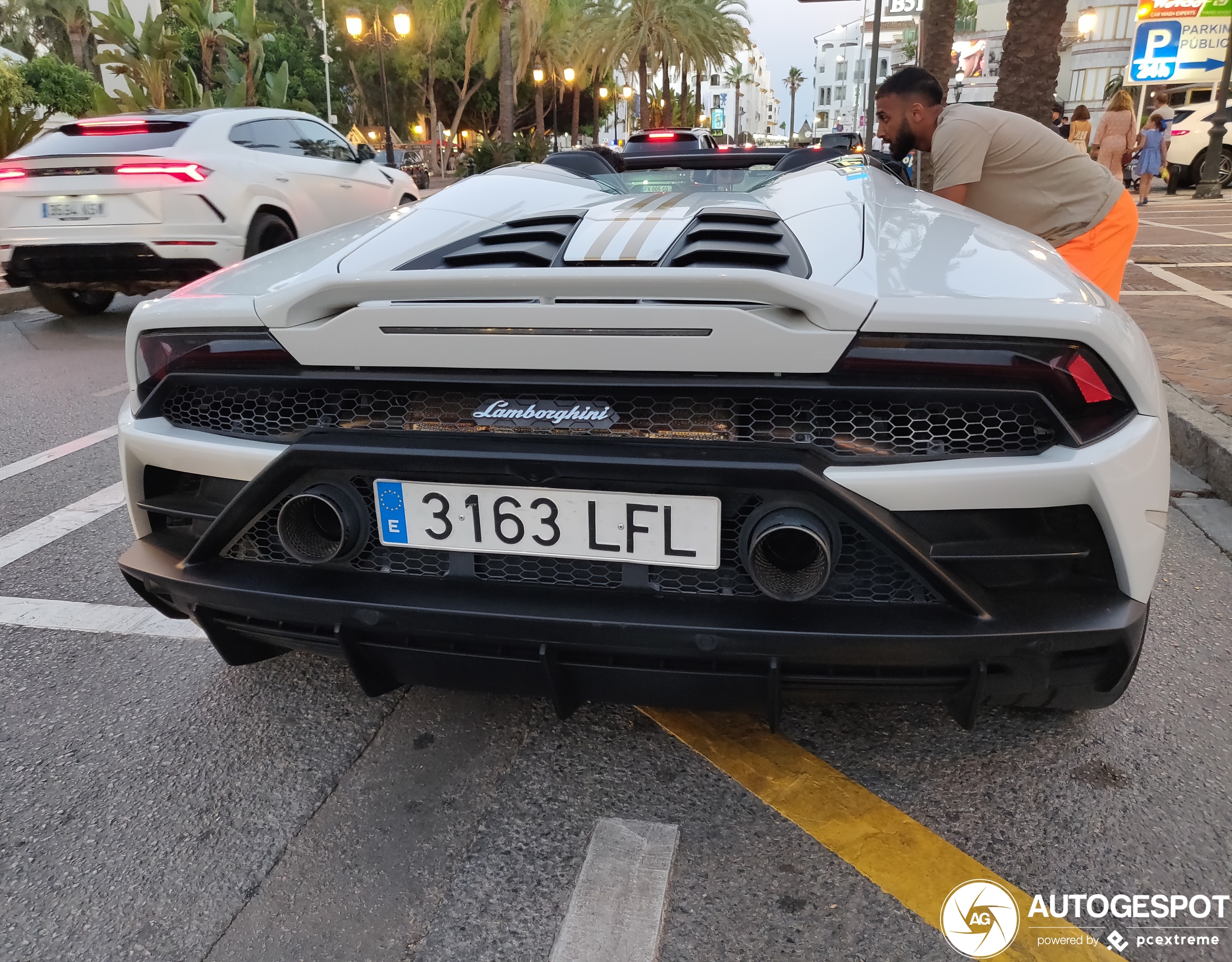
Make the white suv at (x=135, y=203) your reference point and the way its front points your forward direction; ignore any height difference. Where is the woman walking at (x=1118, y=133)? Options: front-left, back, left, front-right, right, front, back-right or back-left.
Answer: front-right

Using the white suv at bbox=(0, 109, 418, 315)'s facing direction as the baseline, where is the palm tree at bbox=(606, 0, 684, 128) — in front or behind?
in front

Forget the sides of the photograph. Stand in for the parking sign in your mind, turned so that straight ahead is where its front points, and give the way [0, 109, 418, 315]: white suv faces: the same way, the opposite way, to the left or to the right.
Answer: the opposite way

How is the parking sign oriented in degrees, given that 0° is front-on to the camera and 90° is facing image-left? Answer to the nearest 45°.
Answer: approximately 0°

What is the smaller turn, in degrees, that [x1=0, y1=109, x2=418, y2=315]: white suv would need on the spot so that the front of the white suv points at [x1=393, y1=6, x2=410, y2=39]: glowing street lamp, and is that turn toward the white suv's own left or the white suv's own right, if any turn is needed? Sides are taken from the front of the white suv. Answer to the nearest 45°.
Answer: approximately 45° to the white suv's own left

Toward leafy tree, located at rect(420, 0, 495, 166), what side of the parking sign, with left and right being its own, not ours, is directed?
right

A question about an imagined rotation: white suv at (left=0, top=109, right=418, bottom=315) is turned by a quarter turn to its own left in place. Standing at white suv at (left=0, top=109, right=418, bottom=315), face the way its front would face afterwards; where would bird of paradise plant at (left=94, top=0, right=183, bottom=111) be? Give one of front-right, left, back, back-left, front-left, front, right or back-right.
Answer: front-right
